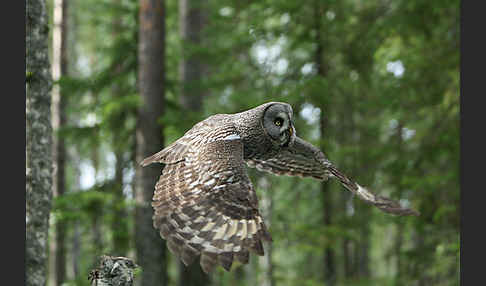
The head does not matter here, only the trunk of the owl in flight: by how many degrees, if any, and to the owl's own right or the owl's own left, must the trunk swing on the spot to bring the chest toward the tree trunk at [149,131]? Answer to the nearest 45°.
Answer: approximately 135° to the owl's own left

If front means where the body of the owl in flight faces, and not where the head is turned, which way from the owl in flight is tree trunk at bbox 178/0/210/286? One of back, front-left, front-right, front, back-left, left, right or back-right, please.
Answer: back-left

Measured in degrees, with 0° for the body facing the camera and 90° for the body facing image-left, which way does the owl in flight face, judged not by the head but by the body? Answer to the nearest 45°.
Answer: approximately 315°

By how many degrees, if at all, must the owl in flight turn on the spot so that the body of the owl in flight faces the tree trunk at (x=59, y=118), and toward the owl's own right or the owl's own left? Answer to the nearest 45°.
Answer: approximately 180°

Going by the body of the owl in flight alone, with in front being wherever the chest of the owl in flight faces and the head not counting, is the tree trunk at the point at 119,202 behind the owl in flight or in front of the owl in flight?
behind

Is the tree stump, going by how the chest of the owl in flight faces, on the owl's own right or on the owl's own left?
on the owl's own right

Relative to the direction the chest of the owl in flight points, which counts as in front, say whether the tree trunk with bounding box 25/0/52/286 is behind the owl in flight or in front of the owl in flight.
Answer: behind
